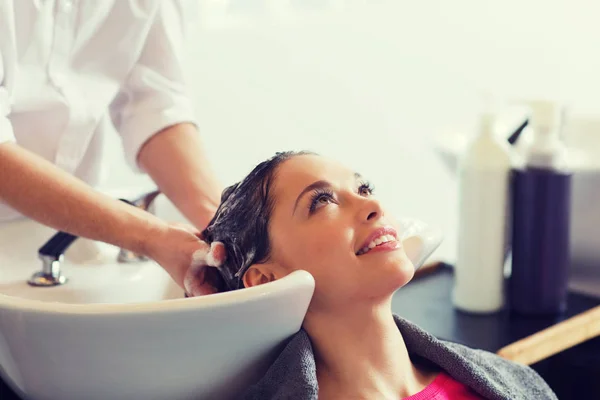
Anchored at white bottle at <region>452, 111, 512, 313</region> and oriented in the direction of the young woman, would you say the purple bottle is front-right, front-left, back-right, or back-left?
back-left

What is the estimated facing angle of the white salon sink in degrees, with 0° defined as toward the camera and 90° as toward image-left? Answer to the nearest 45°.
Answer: approximately 270°

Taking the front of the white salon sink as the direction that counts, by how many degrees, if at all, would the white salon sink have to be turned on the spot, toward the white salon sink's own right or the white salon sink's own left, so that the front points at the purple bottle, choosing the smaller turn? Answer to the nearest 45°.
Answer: approximately 45° to the white salon sink's own left

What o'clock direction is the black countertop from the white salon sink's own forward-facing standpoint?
The black countertop is roughly at 11 o'clock from the white salon sink.
